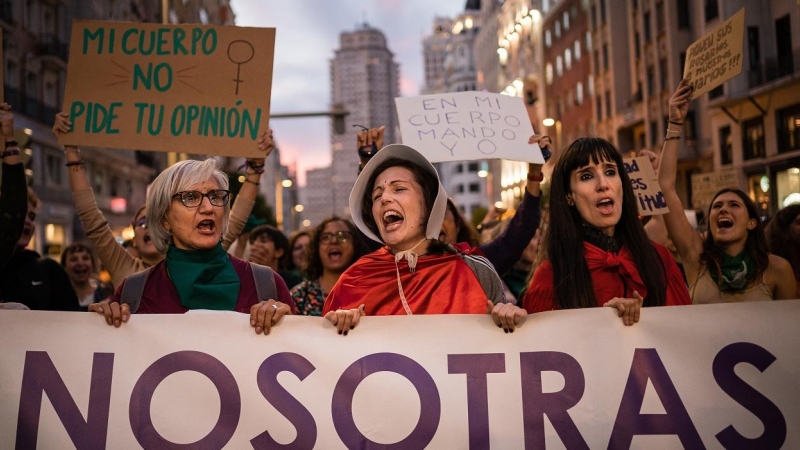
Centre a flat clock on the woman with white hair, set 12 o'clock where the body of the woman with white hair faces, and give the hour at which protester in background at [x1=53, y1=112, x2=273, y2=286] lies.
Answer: The protester in background is roughly at 5 o'clock from the woman with white hair.

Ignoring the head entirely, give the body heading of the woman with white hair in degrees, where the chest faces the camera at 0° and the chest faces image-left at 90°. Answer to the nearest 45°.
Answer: approximately 0°

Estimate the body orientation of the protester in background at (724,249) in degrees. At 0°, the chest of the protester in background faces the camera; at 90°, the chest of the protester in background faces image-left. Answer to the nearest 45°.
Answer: approximately 45°

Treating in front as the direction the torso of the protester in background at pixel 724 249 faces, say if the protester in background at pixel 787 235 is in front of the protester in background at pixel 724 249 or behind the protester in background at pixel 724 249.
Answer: behind

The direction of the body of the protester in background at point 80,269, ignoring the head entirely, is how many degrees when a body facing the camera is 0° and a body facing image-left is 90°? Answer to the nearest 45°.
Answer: approximately 0°

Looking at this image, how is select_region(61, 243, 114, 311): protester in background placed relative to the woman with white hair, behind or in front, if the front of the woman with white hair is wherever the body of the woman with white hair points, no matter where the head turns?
behind

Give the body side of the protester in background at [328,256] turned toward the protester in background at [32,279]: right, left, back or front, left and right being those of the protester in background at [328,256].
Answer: right

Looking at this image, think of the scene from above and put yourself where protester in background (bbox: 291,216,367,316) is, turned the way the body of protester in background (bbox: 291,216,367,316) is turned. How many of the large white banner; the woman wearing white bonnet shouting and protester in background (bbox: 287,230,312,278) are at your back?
1
